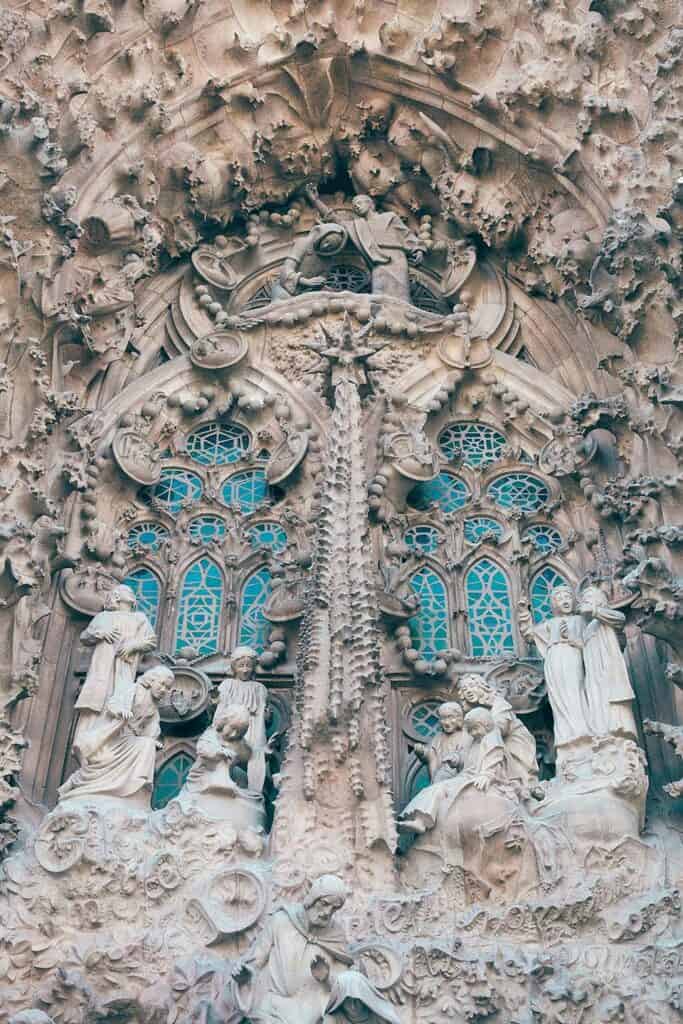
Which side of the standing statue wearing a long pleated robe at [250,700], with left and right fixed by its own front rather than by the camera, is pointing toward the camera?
front

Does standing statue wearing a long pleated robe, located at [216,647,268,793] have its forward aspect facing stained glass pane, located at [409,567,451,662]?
no

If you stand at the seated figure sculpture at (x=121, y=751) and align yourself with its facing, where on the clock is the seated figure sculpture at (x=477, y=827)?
the seated figure sculpture at (x=477, y=827) is roughly at 11 o'clock from the seated figure sculpture at (x=121, y=751).

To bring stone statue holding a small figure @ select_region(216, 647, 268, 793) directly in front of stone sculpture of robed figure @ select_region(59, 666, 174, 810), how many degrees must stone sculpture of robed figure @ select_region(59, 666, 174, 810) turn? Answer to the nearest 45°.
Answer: approximately 45° to its left

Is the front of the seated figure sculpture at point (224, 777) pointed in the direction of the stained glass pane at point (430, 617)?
no
